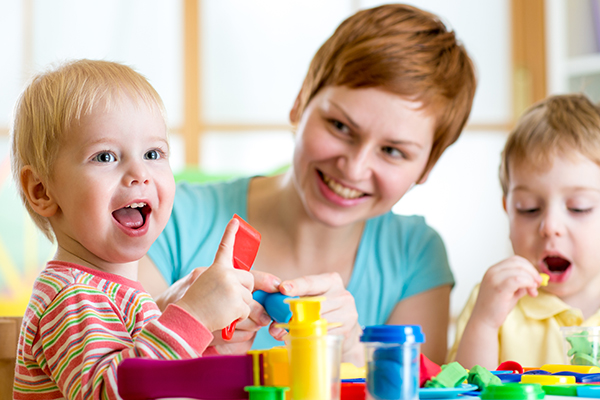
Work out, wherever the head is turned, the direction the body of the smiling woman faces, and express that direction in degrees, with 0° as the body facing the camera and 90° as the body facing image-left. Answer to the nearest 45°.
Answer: approximately 0°

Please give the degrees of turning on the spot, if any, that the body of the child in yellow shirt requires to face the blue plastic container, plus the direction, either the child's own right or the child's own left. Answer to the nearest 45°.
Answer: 0° — they already face it

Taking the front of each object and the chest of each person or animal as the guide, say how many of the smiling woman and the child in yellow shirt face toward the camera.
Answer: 2

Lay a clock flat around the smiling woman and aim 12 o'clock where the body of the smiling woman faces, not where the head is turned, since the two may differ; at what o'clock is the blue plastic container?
The blue plastic container is roughly at 12 o'clock from the smiling woman.
